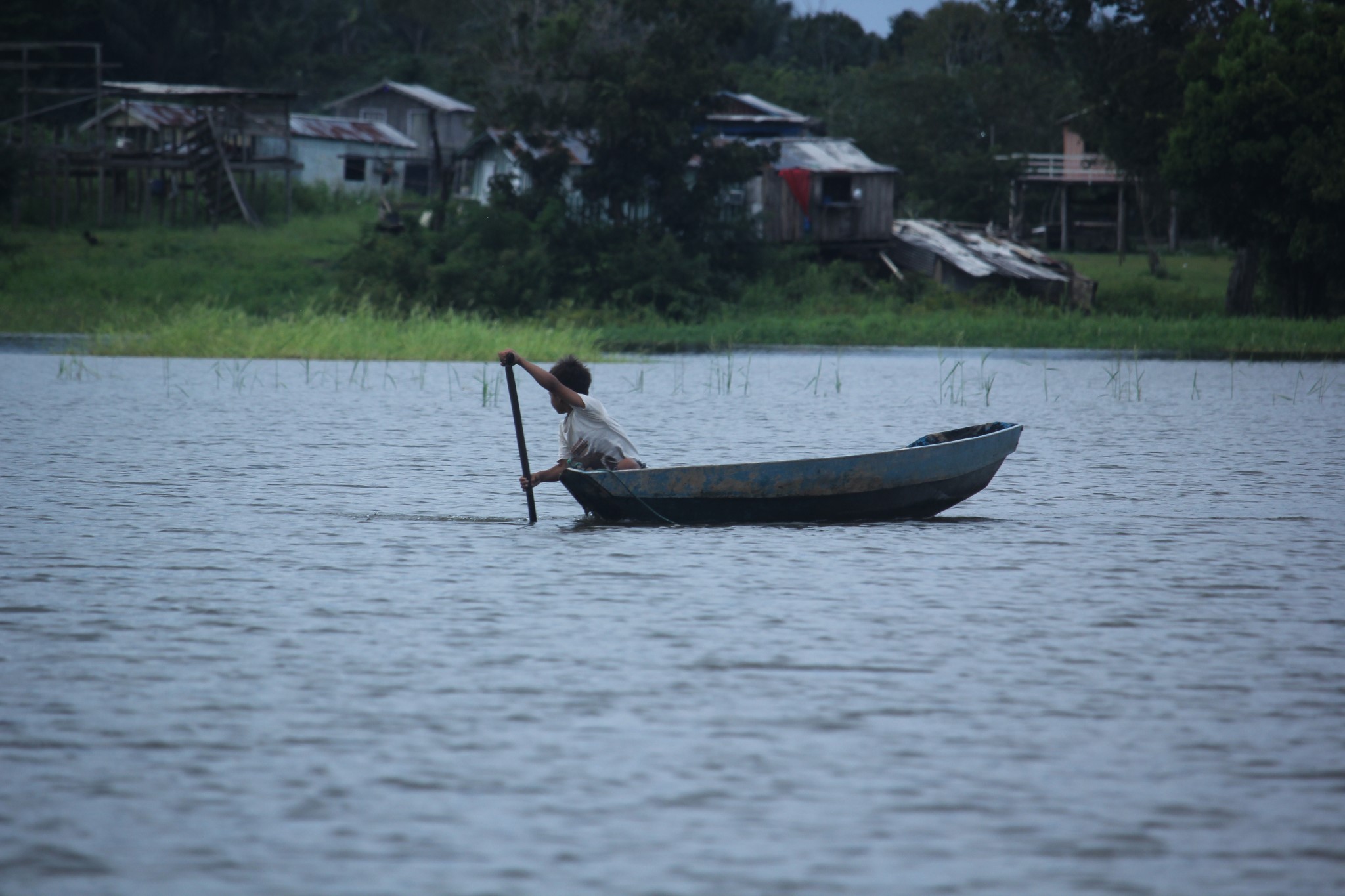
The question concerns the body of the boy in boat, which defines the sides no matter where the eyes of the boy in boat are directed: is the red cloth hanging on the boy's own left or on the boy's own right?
on the boy's own right

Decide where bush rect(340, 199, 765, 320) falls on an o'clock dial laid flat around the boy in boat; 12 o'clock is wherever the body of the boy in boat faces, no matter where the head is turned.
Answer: The bush is roughly at 3 o'clock from the boy in boat.

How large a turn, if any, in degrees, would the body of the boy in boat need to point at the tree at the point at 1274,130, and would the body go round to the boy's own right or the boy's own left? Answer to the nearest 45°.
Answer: approximately 135° to the boy's own right

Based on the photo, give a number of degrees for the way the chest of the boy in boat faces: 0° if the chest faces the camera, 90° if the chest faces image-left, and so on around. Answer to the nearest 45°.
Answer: approximately 90°

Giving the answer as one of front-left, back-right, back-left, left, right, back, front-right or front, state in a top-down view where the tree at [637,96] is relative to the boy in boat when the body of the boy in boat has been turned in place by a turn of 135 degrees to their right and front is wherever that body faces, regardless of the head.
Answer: front-left

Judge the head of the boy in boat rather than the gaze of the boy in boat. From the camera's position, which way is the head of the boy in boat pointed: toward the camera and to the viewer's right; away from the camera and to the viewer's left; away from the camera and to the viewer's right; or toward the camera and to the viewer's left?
away from the camera and to the viewer's left
